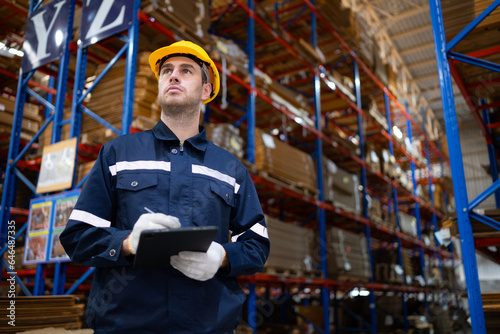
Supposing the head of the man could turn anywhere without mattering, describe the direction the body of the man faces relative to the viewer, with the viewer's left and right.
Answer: facing the viewer

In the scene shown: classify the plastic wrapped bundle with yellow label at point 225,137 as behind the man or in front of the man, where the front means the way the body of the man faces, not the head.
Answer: behind

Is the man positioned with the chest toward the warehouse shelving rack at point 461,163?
no

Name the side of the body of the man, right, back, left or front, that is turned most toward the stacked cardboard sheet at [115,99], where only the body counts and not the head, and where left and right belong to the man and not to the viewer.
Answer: back

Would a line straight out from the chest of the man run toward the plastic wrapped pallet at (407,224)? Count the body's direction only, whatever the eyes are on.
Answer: no

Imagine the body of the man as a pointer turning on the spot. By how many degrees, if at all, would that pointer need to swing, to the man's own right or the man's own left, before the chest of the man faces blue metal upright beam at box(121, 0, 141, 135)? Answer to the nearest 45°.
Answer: approximately 180°

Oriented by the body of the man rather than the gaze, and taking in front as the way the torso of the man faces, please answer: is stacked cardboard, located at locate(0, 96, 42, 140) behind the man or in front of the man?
behind

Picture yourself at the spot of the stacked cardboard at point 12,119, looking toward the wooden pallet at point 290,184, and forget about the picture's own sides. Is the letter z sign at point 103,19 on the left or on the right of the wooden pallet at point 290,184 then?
right

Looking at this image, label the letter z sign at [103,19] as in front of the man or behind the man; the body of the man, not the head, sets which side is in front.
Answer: behind

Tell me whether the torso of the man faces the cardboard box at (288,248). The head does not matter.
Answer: no

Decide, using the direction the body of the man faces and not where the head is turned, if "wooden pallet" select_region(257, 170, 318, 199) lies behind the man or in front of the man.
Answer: behind

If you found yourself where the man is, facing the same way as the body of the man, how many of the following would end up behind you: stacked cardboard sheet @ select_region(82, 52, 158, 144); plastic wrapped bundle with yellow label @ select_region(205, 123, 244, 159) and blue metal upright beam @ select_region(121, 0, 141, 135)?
3
